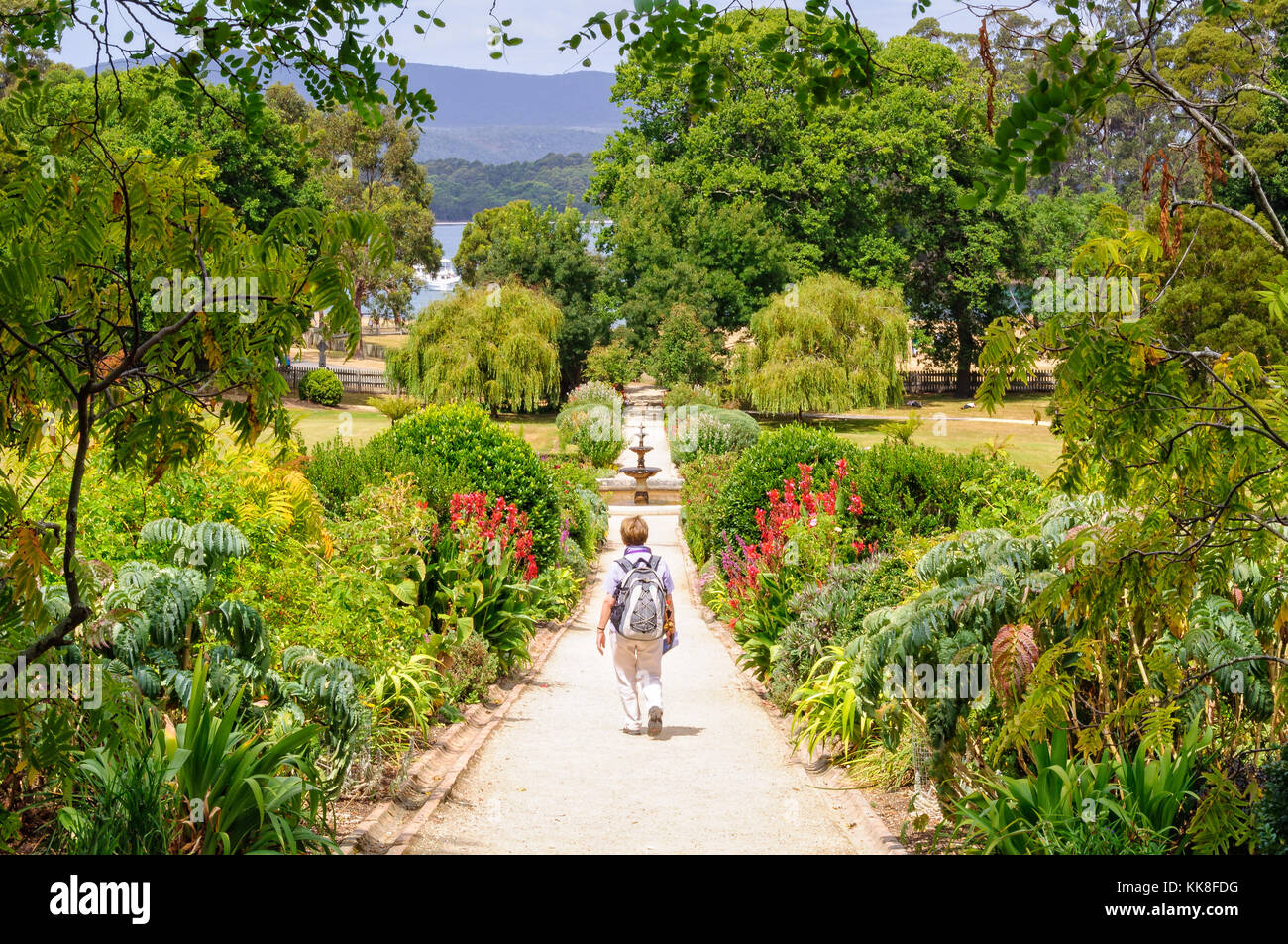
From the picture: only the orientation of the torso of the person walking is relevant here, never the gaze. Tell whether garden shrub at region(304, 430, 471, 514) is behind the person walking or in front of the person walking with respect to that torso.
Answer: in front

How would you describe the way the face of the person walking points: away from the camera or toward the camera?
away from the camera

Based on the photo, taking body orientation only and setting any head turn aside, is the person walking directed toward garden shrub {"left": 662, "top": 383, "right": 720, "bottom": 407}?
yes

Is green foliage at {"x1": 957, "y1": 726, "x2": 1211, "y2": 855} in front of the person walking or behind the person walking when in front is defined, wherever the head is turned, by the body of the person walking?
behind

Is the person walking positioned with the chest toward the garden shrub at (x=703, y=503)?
yes

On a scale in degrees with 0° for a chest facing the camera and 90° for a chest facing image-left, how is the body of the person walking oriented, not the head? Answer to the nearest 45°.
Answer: approximately 180°

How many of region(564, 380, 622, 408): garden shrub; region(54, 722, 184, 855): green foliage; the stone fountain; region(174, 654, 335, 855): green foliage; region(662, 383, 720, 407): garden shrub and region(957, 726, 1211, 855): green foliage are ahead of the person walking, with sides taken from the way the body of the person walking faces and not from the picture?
3

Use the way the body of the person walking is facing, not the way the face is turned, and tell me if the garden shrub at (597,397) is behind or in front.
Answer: in front

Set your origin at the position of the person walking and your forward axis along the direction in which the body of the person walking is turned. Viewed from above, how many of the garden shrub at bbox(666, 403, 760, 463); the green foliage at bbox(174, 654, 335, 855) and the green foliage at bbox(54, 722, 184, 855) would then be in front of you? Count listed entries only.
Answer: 1

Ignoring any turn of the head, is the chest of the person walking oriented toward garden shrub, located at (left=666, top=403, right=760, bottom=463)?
yes

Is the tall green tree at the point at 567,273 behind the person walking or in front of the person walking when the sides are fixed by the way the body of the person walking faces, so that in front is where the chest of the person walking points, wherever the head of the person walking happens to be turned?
in front

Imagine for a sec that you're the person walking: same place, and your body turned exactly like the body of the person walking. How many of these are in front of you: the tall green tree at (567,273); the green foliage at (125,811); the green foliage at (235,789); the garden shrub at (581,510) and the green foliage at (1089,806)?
2

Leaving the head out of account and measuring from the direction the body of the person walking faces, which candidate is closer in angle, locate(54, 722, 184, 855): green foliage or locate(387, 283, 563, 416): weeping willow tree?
the weeping willow tree
